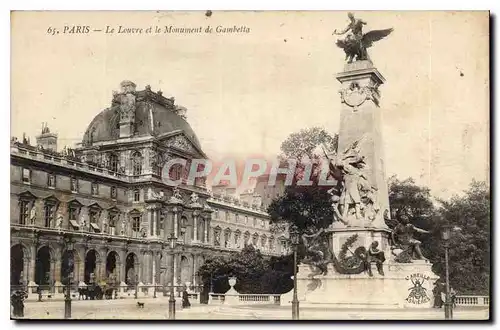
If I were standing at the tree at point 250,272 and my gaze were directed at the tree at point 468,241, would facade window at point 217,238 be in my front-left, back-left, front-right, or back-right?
back-left

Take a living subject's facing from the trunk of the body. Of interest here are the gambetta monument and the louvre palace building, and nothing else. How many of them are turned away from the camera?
0

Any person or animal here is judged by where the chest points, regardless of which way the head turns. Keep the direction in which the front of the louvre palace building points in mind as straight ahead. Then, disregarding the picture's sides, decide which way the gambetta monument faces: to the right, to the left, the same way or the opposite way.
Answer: to the right

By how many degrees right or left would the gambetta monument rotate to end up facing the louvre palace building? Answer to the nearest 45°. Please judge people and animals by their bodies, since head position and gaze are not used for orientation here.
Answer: approximately 45° to its right

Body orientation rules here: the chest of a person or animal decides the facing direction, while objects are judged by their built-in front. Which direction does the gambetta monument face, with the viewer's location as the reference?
facing the viewer and to the left of the viewer

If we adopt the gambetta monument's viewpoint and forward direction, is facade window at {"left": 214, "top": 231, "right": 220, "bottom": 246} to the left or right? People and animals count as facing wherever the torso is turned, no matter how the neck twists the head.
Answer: on its right

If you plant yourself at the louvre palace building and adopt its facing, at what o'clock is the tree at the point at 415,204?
The tree is roughly at 11 o'clock from the louvre palace building.

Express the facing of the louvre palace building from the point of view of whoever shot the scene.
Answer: facing the viewer and to the right of the viewer

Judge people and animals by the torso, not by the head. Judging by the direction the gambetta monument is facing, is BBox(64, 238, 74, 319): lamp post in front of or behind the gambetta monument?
in front
